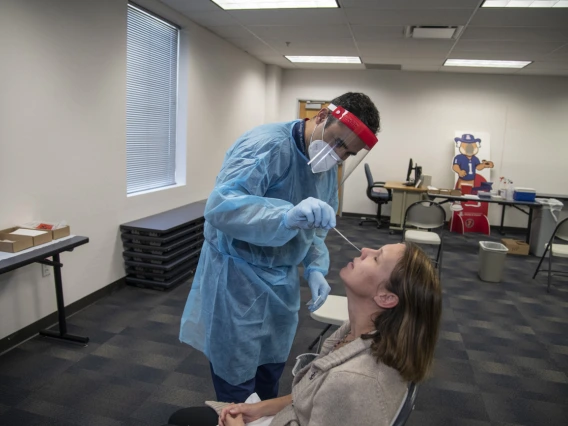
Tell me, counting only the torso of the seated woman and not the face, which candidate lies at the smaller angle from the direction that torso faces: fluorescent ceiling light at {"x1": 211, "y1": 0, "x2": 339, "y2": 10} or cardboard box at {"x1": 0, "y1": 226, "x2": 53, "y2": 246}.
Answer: the cardboard box

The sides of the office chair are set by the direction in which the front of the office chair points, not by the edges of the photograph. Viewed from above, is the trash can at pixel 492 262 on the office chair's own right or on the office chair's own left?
on the office chair's own right

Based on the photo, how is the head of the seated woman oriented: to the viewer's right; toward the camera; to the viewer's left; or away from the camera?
to the viewer's left

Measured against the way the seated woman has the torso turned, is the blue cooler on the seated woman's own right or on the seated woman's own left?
on the seated woman's own right

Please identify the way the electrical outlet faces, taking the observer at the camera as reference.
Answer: facing the viewer and to the right of the viewer

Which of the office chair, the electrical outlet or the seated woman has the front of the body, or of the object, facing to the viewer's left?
the seated woman

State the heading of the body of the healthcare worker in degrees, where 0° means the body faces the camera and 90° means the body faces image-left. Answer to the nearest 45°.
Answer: approximately 315°

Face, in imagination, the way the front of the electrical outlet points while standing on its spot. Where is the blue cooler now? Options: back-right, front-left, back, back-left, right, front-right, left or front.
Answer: front-left

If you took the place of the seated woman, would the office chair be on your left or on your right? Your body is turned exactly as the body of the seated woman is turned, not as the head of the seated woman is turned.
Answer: on your right

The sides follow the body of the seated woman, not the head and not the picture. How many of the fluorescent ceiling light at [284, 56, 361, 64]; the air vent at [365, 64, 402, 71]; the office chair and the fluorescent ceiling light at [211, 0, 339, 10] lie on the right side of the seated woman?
4

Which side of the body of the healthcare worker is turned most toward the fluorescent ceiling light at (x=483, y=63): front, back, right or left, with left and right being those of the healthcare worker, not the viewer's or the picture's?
left

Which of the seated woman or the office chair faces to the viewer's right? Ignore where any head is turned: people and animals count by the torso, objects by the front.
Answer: the office chair

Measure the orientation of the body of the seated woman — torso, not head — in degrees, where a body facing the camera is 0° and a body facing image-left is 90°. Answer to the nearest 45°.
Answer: approximately 90°
